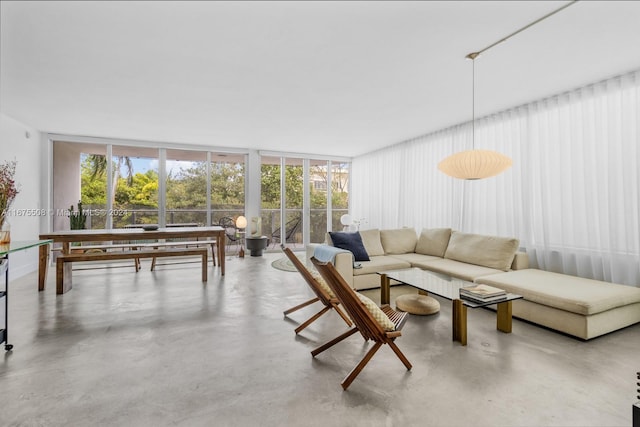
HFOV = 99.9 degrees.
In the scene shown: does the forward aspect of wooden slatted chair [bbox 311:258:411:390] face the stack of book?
yes

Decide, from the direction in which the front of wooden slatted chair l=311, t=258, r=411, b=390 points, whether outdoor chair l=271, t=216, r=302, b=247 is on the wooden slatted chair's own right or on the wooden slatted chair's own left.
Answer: on the wooden slatted chair's own left

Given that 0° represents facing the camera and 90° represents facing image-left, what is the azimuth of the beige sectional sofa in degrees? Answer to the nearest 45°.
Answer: approximately 45°

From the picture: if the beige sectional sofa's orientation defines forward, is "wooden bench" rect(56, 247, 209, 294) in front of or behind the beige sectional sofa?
in front

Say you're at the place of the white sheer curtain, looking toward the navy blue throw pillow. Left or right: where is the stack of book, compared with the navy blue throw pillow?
left

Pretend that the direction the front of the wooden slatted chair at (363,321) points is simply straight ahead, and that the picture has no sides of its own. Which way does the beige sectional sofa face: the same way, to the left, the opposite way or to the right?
the opposite way

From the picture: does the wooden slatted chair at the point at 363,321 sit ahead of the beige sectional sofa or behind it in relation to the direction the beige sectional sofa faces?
ahead

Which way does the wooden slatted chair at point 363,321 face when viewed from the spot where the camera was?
facing away from the viewer and to the right of the viewer

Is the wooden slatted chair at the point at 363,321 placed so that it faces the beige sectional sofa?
yes
